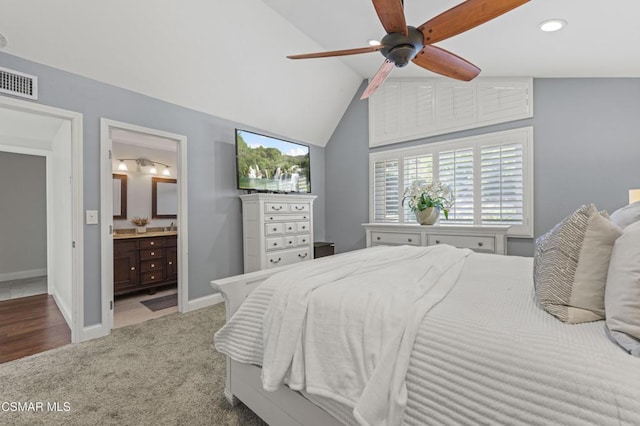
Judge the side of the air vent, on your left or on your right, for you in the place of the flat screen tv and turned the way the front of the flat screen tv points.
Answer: on your right

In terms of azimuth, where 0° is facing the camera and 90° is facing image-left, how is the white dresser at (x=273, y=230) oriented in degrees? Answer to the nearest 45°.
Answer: approximately 315°

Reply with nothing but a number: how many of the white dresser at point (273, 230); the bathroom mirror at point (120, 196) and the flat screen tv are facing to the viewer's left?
0

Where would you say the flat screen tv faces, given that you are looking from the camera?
facing the viewer and to the right of the viewer

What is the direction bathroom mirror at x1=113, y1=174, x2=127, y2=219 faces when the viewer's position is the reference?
facing the viewer

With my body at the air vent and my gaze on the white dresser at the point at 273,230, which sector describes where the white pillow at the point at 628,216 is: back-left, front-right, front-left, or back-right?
front-right

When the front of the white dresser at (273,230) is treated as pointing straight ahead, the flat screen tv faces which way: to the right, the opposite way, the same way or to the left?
the same way

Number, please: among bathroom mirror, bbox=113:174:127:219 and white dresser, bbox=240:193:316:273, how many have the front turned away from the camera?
0

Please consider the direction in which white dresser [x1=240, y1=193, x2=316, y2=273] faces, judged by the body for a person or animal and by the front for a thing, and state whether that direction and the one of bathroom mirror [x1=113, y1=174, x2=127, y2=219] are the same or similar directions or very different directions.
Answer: same or similar directions

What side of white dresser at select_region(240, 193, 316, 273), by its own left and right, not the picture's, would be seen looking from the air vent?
right

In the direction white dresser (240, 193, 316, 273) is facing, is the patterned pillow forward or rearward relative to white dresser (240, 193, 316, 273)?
forward

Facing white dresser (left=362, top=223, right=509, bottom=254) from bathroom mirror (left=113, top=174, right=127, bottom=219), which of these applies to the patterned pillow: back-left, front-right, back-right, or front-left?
front-right

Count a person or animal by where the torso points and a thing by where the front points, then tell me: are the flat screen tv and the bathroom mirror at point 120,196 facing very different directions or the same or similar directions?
same or similar directions

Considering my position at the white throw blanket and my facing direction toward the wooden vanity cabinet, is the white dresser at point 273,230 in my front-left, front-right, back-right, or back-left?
front-right

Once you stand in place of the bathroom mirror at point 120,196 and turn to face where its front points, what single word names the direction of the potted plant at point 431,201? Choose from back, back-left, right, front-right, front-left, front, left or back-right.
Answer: front-left
